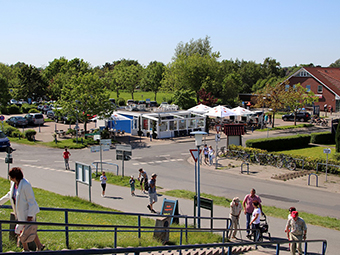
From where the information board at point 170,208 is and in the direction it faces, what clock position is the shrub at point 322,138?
The shrub is roughly at 7 o'clock from the information board.

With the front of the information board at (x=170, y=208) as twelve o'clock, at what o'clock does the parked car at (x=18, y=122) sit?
The parked car is roughly at 5 o'clock from the information board.

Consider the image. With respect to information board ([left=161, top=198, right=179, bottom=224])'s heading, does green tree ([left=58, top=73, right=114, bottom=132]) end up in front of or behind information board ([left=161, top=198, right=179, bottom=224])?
behind

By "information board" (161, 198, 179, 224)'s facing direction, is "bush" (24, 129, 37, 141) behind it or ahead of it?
behind

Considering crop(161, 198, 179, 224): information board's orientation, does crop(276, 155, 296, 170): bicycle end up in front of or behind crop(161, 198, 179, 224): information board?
behind

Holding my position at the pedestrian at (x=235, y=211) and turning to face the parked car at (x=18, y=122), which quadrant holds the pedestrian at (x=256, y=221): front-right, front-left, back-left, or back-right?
back-right

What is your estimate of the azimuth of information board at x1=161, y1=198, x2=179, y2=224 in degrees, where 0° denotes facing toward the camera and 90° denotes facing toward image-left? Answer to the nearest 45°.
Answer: approximately 0°

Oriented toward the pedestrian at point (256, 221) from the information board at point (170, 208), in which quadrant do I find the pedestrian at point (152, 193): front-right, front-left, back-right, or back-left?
back-left

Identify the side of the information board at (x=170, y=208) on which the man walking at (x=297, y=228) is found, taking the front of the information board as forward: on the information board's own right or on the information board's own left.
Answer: on the information board's own left

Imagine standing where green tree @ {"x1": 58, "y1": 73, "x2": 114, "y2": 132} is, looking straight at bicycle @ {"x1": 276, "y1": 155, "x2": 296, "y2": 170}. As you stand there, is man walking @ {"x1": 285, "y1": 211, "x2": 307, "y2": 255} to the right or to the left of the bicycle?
right
